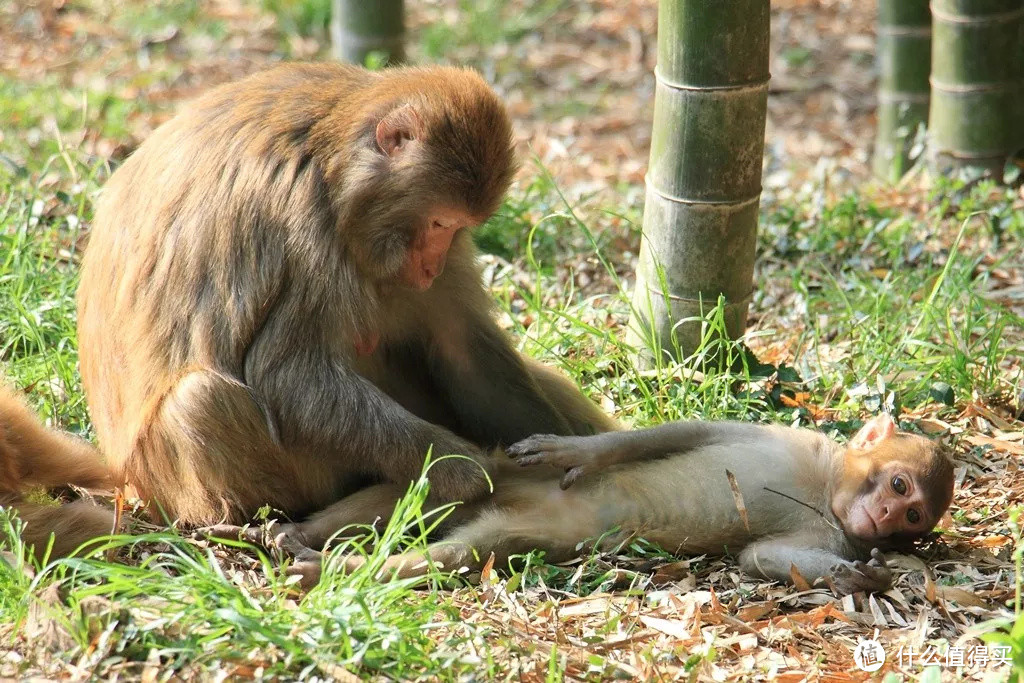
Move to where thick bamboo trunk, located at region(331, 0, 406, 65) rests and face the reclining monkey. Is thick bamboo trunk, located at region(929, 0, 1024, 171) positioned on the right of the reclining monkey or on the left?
left

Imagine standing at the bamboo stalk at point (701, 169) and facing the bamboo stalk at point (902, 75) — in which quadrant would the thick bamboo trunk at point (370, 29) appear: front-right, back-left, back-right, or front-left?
front-left

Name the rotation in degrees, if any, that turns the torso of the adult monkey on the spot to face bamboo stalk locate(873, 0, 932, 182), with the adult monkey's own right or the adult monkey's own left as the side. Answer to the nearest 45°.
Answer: approximately 90° to the adult monkey's own left

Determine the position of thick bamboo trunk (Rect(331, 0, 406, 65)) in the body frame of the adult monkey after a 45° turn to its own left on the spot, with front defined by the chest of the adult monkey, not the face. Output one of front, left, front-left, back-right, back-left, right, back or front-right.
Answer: left

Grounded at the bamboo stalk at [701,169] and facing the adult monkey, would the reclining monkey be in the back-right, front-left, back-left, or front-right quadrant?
front-left

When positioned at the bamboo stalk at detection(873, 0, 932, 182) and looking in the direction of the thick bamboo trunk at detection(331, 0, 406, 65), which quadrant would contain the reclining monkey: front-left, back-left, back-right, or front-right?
front-left

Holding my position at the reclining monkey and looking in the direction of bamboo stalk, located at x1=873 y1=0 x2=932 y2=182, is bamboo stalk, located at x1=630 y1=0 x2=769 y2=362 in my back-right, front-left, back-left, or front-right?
front-left

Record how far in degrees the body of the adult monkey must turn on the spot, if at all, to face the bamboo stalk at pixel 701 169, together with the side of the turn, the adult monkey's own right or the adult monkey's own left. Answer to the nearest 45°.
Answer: approximately 90° to the adult monkey's own left

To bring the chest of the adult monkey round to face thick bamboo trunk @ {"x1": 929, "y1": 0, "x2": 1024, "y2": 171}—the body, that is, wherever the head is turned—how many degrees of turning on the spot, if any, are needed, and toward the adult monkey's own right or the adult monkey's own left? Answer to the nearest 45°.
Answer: approximately 90° to the adult monkey's own left

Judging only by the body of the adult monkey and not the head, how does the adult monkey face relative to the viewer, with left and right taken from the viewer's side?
facing the viewer and to the right of the viewer
